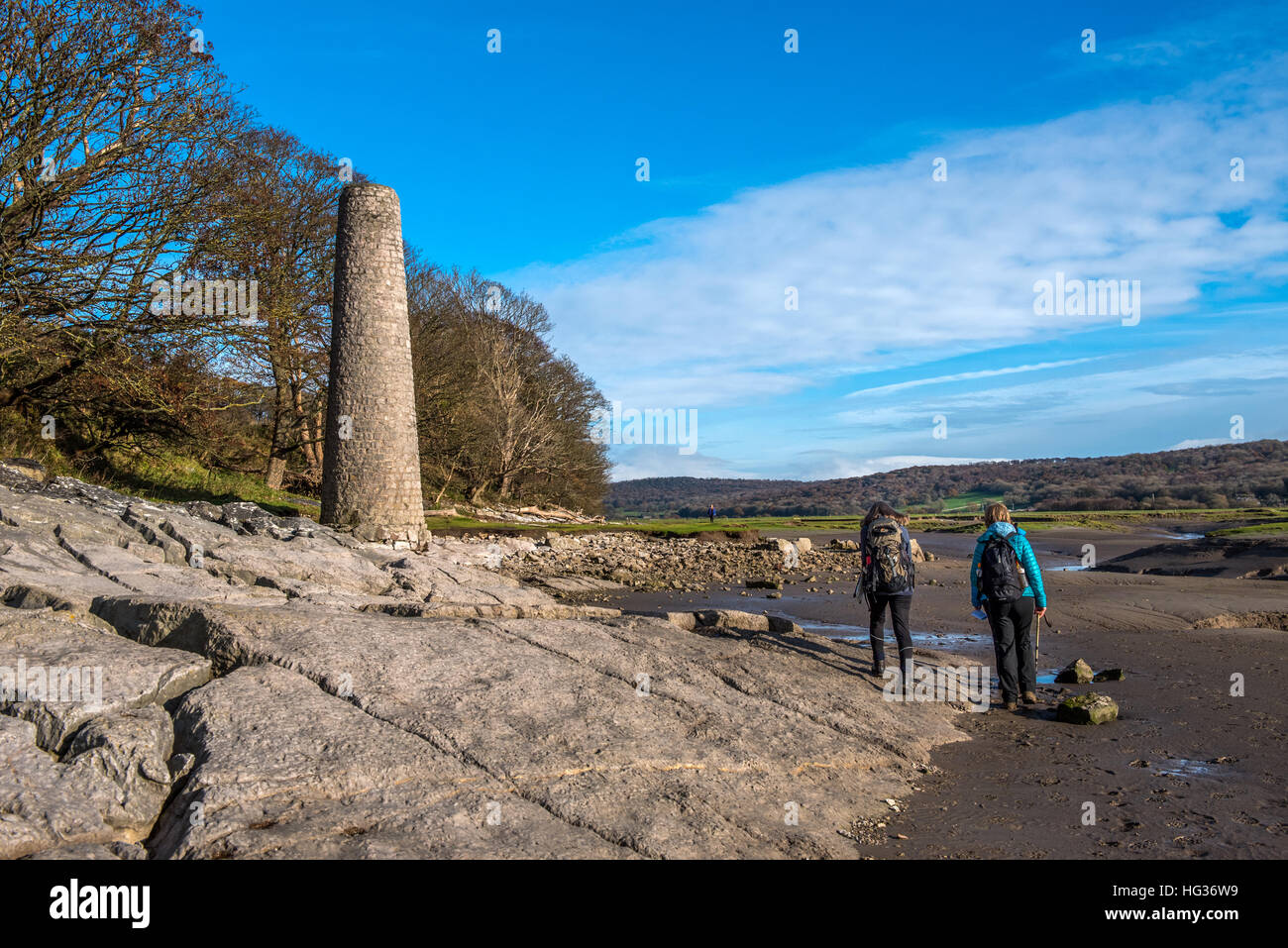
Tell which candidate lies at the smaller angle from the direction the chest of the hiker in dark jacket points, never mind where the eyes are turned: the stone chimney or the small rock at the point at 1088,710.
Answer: the stone chimney

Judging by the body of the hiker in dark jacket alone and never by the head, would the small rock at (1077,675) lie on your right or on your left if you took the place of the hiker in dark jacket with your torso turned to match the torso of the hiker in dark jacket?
on your right

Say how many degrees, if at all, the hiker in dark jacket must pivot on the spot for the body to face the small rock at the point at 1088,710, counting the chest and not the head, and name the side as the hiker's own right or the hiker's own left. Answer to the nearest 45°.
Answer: approximately 135° to the hiker's own right

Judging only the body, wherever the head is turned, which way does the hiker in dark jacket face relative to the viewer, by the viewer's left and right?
facing away from the viewer

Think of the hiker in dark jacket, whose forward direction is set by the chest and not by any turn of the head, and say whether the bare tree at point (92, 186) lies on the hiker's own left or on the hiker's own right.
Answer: on the hiker's own left
